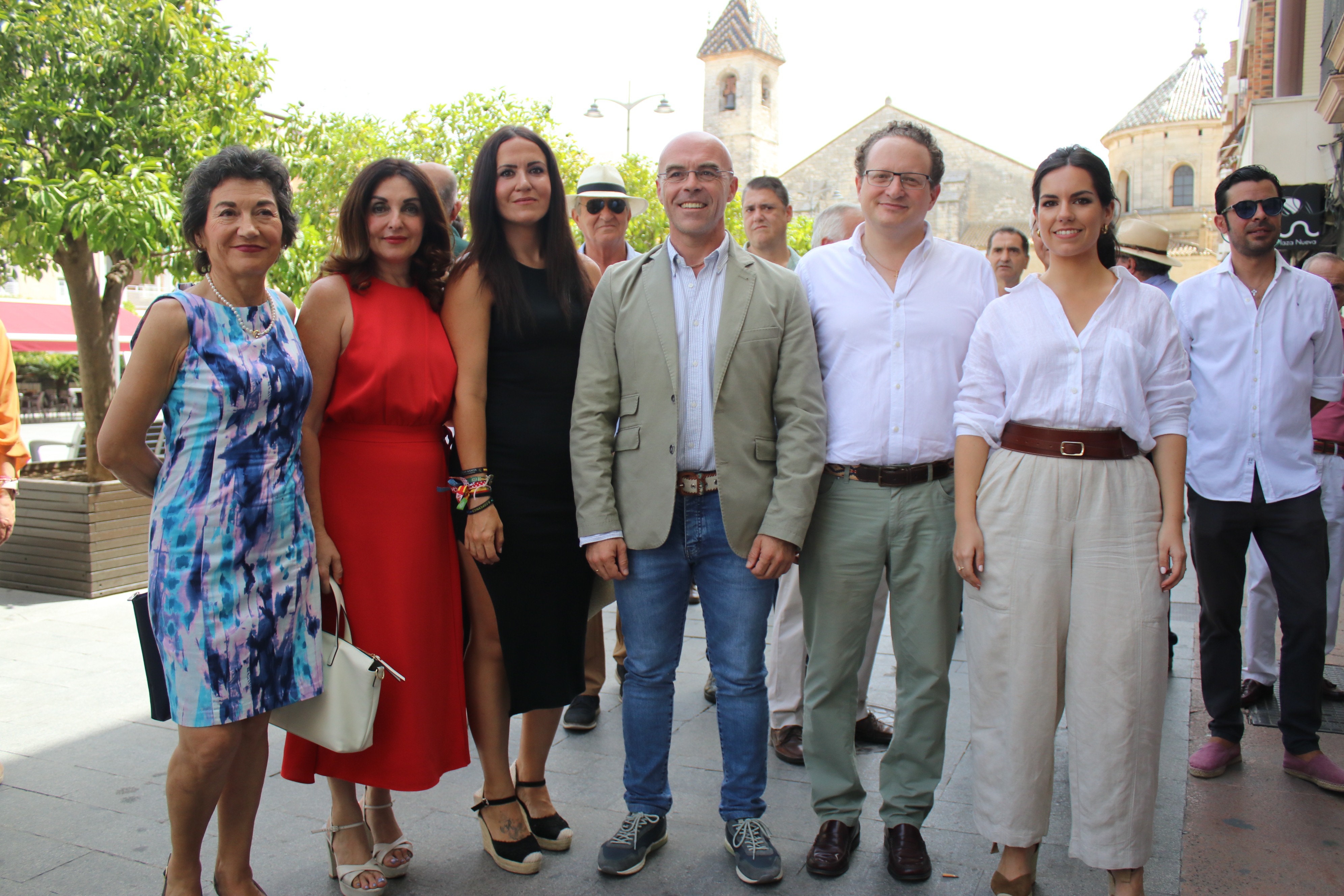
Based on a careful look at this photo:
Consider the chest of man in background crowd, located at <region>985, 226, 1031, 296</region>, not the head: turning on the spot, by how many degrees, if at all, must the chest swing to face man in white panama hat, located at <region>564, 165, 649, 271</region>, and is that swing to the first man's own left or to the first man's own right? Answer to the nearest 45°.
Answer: approximately 45° to the first man's own right

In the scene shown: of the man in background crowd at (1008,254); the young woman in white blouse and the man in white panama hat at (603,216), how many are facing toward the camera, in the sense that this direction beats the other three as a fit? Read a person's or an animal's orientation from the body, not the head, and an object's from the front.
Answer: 3

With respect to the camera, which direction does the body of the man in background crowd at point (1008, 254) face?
toward the camera

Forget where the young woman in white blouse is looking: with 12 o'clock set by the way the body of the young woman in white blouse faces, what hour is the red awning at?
The red awning is roughly at 4 o'clock from the young woman in white blouse.

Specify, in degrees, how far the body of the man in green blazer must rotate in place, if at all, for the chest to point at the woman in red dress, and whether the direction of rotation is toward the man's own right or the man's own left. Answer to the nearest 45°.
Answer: approximately 90° to the man's own right

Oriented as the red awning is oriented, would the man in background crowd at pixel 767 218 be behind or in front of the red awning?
in front

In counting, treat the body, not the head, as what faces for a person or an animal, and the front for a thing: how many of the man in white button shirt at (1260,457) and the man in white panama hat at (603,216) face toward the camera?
2

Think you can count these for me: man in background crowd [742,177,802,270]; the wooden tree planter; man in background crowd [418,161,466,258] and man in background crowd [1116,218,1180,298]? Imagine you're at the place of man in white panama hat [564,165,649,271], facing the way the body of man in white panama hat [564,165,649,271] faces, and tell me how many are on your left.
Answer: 2

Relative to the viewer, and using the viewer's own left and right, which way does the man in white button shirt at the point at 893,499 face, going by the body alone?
facing the viewer

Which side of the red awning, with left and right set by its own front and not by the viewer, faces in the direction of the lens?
front
